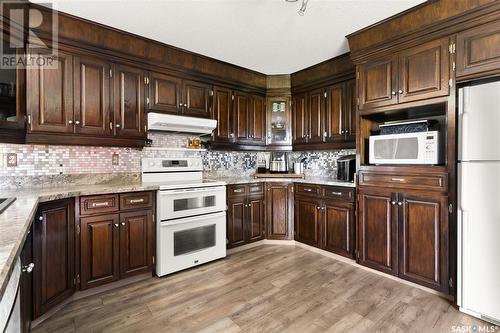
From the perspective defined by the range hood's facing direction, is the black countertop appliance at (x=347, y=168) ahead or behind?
ahead

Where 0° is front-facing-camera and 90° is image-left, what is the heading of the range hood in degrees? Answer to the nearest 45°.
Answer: approximately 315°

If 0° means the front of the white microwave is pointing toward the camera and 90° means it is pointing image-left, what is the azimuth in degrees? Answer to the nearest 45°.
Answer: approximately 0°

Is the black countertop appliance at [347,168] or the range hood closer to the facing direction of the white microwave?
the range hood

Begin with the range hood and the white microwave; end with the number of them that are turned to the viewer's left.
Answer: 0

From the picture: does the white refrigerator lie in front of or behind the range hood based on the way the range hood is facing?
in front

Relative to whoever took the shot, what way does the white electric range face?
facing the viewer and to the right of the viewer
